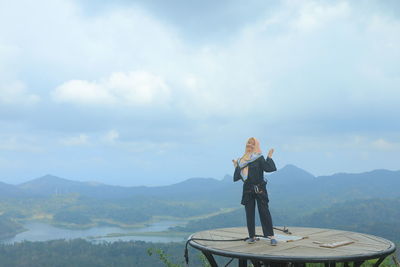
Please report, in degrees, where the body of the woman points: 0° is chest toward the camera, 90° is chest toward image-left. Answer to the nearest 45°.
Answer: approximately 0°
